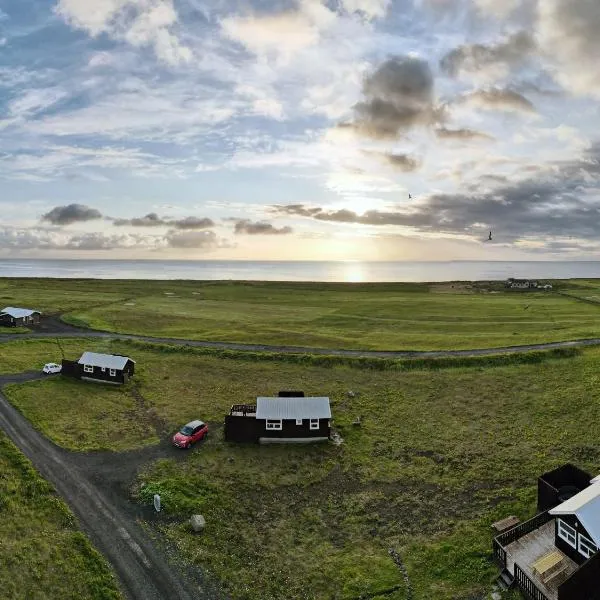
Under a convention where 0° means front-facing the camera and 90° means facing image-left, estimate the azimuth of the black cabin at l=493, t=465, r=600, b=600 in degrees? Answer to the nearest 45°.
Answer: approximately 45°

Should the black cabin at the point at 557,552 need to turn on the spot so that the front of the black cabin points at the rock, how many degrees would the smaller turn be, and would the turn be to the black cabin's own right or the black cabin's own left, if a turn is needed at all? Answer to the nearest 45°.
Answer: approximately 45° to the black cabin's own right

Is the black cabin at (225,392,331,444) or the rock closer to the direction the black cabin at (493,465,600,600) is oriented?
the rock

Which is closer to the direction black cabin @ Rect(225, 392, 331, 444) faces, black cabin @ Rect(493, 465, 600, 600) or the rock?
the rock

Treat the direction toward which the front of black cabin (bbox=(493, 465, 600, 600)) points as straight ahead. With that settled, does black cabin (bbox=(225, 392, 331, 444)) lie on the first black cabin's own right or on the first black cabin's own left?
on the first black cabin's own right
